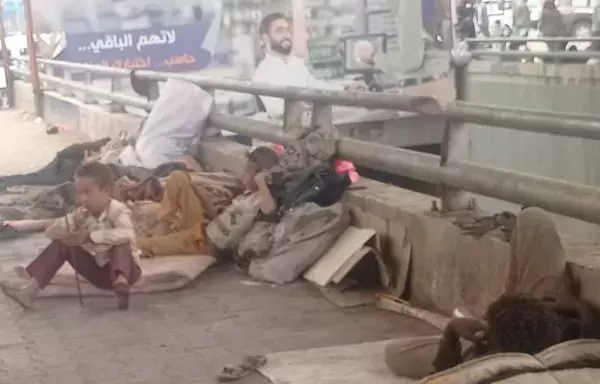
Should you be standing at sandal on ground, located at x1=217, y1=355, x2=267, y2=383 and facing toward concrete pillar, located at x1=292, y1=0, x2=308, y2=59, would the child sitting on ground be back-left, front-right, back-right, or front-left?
front-left

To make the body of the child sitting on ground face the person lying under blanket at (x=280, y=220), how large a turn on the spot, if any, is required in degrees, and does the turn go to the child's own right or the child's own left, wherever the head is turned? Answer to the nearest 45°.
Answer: approximately 135° to the child's own left

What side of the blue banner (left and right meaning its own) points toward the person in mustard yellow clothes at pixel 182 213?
front

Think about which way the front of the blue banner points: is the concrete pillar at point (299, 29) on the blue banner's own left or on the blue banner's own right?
on the blue banner's own left

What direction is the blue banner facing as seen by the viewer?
toward the camera

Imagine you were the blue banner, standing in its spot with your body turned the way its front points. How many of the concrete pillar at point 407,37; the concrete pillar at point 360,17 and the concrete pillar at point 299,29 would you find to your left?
3

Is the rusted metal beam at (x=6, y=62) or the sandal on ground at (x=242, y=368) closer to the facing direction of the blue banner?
the sandal on ground

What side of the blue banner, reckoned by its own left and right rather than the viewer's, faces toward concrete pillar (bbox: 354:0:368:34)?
left

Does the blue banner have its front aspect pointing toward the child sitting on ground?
yes

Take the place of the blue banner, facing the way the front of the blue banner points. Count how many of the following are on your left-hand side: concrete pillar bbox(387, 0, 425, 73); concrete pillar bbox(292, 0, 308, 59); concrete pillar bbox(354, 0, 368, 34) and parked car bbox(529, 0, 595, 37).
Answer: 4

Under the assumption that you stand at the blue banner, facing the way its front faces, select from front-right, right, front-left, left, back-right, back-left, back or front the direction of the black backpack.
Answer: front

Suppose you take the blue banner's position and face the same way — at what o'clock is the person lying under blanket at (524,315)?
The person lying under blanket is roughly at 12 o'clock from the blue banner.

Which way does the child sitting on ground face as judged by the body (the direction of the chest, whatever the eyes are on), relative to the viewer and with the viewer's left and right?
facing the viewer and to the left of the viewer

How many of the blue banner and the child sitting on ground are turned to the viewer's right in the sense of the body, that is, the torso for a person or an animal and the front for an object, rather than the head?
0
